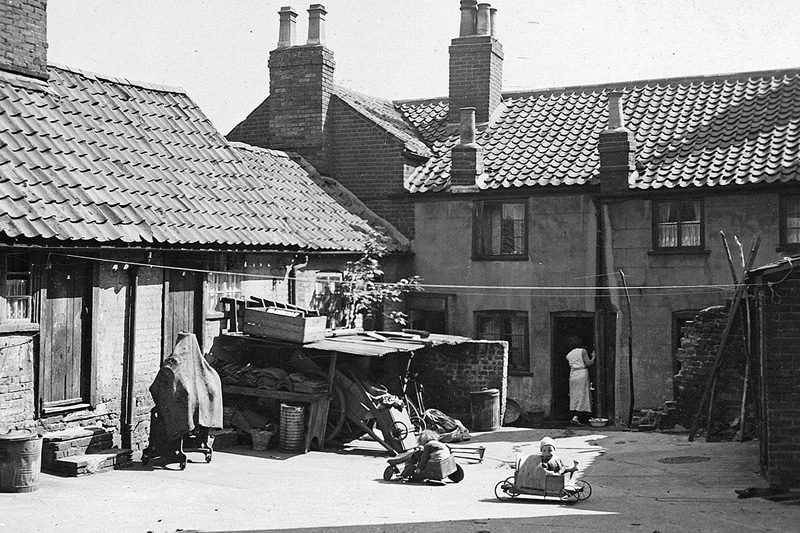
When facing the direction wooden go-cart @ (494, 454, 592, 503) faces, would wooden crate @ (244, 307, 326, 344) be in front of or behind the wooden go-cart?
behind

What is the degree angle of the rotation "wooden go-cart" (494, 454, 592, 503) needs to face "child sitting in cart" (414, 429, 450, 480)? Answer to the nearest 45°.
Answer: approximately 135° to its left

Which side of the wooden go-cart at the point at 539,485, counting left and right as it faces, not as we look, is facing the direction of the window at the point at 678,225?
left

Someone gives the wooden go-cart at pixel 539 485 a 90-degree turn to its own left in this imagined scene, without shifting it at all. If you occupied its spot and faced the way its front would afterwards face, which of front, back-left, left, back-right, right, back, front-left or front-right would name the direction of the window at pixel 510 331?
front

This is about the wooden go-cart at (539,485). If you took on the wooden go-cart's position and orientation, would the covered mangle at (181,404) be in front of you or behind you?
behind

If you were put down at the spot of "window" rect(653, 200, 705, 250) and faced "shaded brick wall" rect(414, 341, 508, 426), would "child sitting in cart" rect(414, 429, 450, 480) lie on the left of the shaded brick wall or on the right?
left

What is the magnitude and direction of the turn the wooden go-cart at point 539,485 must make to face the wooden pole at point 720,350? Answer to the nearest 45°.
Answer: approximately 45° to its left

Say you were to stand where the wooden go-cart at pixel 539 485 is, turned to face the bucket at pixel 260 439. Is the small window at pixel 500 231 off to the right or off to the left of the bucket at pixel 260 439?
right

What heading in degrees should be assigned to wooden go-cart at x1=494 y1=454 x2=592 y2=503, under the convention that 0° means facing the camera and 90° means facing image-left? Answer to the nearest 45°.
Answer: approximately 270°
